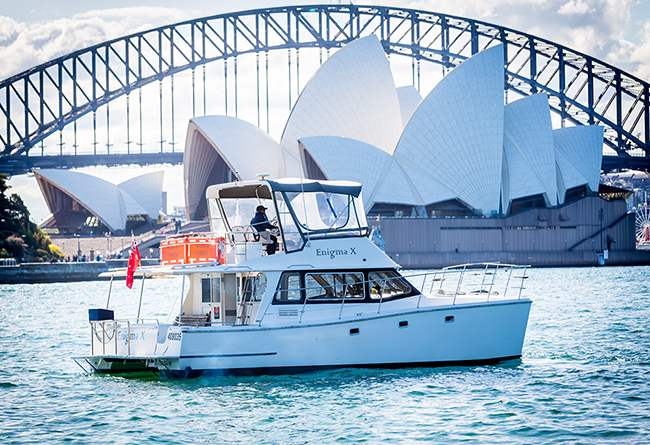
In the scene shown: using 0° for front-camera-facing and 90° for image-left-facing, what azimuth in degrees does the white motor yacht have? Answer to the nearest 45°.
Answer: approximately 225°
